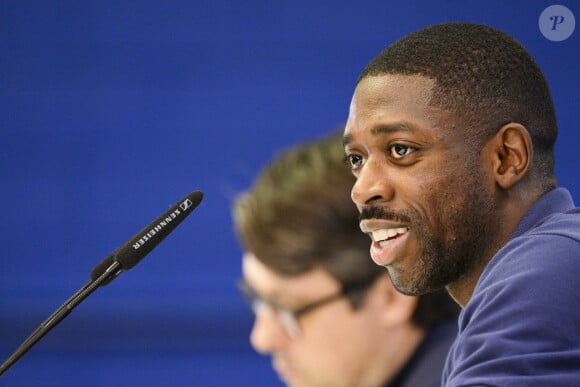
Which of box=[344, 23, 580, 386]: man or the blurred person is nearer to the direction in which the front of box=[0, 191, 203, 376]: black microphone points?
the man

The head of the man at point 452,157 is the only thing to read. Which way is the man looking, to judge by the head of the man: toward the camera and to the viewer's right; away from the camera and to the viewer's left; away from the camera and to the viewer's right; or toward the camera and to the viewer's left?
toward the camera and to the viewer's left

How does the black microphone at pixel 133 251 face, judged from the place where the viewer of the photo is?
facing to the right of the viewer

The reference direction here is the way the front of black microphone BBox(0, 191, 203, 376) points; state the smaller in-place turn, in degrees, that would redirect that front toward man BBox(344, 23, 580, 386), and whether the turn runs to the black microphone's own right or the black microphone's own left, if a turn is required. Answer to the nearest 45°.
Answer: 0° — it already faces them
